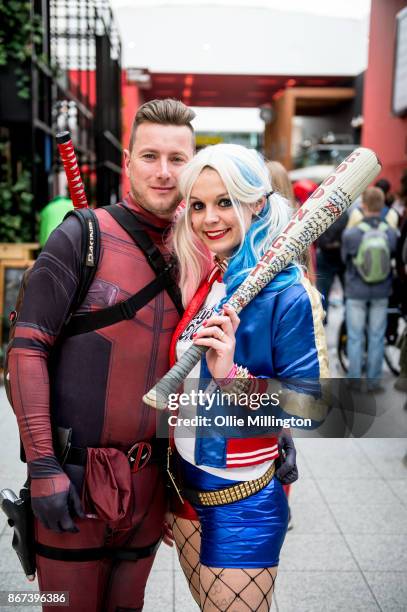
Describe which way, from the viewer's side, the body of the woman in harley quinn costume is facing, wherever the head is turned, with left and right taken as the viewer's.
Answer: facing the viewer and to the left of the viewer

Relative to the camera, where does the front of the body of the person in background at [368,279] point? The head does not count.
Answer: away from the camera

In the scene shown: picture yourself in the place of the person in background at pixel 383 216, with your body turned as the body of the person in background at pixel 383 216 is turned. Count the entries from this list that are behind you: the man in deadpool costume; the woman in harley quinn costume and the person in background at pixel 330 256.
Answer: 2

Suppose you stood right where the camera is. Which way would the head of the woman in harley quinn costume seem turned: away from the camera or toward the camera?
toward the camera

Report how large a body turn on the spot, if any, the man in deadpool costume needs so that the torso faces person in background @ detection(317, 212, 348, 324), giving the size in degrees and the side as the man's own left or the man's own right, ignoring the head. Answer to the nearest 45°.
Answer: approximately 90° to the man's own left

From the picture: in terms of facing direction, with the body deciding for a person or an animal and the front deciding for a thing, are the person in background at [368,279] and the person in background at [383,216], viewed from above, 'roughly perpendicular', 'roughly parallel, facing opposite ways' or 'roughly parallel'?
roughly parallel

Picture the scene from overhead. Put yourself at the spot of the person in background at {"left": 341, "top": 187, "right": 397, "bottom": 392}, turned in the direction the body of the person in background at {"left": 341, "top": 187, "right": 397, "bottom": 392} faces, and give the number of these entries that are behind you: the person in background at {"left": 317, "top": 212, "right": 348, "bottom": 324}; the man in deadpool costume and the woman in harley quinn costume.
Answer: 2

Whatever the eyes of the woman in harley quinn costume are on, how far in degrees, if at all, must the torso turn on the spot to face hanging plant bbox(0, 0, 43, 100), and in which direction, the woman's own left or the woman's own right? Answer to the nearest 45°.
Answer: approximately 90° to the woman's own right

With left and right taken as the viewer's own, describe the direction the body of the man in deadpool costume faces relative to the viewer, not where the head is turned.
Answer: facing the viewer and to the right of the viewer

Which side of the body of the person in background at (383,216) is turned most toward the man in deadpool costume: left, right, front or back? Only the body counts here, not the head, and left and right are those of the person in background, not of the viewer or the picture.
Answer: back

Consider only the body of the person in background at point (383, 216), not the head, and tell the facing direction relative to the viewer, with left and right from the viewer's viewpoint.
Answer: facing away from the viewer

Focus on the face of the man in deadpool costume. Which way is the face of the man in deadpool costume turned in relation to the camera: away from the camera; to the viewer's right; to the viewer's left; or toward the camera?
toward the camera

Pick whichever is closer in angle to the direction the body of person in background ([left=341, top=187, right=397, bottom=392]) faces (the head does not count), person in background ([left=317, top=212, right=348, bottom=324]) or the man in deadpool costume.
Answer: the person in background
